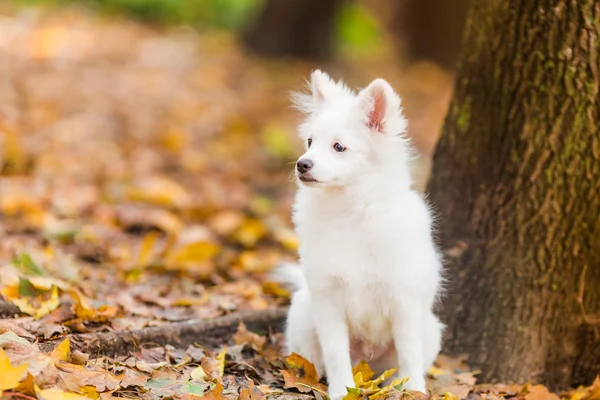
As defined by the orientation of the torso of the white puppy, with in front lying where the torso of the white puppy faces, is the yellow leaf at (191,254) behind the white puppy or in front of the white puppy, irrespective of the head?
behind

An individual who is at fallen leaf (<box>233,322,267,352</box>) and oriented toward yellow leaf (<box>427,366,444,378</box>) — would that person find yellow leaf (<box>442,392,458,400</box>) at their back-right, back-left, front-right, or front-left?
front-right

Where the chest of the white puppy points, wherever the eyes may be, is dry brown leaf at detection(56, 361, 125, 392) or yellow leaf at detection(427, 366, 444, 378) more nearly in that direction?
the dry brown leaf

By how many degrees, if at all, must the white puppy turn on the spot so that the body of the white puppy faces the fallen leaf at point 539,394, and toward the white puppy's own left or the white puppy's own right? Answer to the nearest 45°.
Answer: approximately 90° to the white puppy's own left

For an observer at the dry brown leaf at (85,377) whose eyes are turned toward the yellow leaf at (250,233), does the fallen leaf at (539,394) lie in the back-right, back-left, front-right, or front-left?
front-right

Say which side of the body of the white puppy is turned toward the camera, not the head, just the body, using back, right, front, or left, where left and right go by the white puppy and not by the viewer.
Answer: front

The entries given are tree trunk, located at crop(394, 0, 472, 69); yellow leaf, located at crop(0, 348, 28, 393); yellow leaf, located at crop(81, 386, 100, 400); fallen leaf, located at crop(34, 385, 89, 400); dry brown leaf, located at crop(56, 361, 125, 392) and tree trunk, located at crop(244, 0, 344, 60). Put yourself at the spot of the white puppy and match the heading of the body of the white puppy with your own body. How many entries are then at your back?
2

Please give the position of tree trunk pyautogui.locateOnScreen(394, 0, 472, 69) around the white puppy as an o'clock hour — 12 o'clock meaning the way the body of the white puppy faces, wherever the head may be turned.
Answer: The tree trunk is roughly at 6 o'clock from the white puppy.

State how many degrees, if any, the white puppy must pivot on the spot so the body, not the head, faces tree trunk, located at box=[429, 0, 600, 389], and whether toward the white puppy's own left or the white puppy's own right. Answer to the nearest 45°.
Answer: approximately 135° to the white puppy's own left

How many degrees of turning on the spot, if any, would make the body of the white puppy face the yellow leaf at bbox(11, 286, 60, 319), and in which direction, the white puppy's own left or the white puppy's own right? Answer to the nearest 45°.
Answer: approximately 90° to the white puppy's own right

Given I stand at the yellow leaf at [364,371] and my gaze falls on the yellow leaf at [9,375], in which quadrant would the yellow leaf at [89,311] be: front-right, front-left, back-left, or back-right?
front-right

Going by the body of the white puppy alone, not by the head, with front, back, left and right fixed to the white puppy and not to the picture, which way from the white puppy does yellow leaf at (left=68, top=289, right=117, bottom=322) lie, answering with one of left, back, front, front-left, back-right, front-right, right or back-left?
right

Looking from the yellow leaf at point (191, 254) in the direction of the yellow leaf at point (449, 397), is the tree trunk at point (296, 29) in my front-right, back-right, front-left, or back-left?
back-left

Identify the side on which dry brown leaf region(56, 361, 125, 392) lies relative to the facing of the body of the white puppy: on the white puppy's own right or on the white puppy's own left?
on the white puppy's own right
